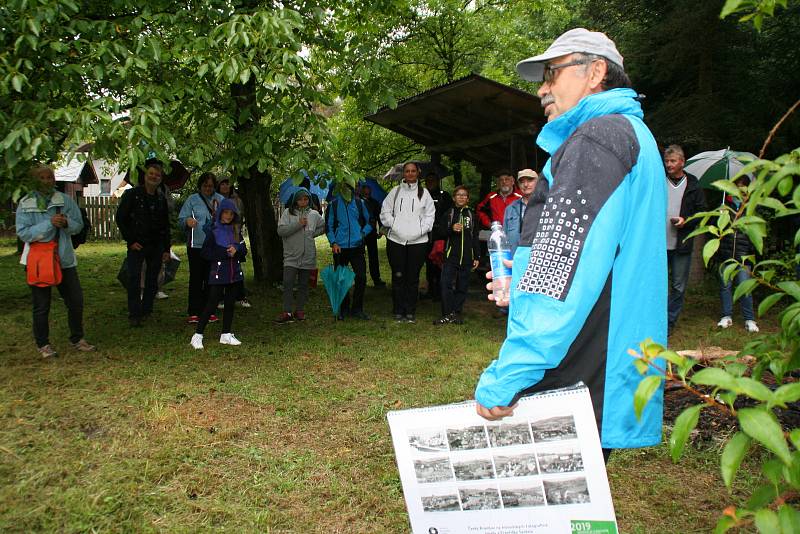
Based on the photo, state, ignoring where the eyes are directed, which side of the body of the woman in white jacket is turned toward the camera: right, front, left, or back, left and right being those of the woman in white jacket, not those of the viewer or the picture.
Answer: front

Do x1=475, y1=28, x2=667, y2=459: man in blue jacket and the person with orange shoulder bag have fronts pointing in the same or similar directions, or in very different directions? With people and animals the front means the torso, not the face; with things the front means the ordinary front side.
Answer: very different directions

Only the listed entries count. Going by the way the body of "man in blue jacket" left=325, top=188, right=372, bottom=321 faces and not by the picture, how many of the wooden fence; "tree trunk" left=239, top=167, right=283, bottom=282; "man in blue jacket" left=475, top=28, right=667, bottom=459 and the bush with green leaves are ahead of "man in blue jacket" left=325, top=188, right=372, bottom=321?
2

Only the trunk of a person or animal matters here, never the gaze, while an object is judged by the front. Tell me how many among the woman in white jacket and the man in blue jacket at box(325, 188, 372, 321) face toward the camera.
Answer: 2

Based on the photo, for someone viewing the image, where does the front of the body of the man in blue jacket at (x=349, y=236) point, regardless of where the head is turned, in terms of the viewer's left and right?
facing the viewer

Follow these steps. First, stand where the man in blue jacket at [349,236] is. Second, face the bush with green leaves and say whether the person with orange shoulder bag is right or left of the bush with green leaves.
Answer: right

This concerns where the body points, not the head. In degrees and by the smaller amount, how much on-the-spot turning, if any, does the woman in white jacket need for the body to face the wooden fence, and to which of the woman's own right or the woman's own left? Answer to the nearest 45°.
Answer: approximately 135° to the woman's own right

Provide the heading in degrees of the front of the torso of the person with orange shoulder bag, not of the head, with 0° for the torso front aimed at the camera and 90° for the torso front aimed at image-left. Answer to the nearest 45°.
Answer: approximately 315°

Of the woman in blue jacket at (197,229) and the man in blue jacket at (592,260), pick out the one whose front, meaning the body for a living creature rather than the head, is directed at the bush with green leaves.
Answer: the woman in blue jacket

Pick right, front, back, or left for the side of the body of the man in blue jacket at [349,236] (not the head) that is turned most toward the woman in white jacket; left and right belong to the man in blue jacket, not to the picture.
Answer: left

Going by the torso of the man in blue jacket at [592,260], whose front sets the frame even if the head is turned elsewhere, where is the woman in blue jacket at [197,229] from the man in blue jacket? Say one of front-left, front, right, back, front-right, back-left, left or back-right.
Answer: front-right

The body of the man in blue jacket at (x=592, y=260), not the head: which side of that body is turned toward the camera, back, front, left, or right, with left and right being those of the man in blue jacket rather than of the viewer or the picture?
left

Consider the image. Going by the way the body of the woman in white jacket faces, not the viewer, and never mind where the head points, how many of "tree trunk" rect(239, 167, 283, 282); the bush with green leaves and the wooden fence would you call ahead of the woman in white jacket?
1

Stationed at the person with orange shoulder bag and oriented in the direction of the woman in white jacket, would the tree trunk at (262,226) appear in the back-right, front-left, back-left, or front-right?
front-left

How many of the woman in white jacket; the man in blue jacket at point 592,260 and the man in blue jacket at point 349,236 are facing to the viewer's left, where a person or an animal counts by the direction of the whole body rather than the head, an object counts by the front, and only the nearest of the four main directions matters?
1

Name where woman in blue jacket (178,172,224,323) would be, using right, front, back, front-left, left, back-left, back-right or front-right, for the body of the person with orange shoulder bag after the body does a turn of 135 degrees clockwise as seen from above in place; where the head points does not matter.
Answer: back-right
